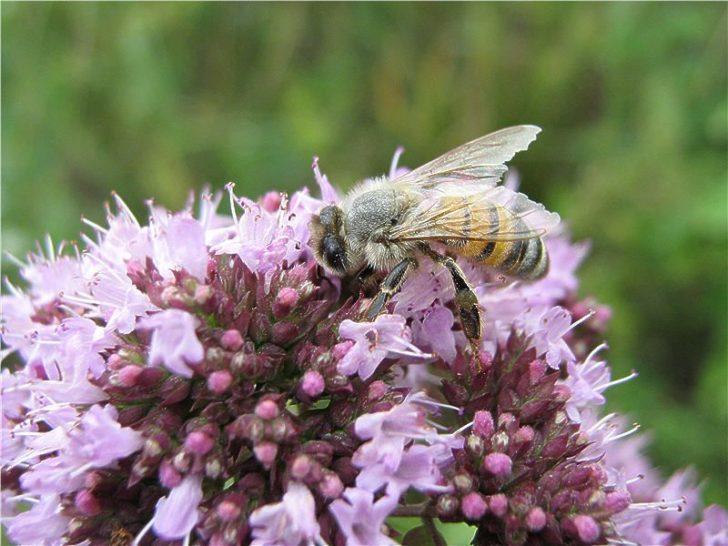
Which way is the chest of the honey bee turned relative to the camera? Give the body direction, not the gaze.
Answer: to the viewer's left

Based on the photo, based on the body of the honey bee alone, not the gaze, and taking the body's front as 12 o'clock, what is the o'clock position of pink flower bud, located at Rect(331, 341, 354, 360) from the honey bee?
The pink flower bud is roughly at 11 o'clock from the honey bee.
